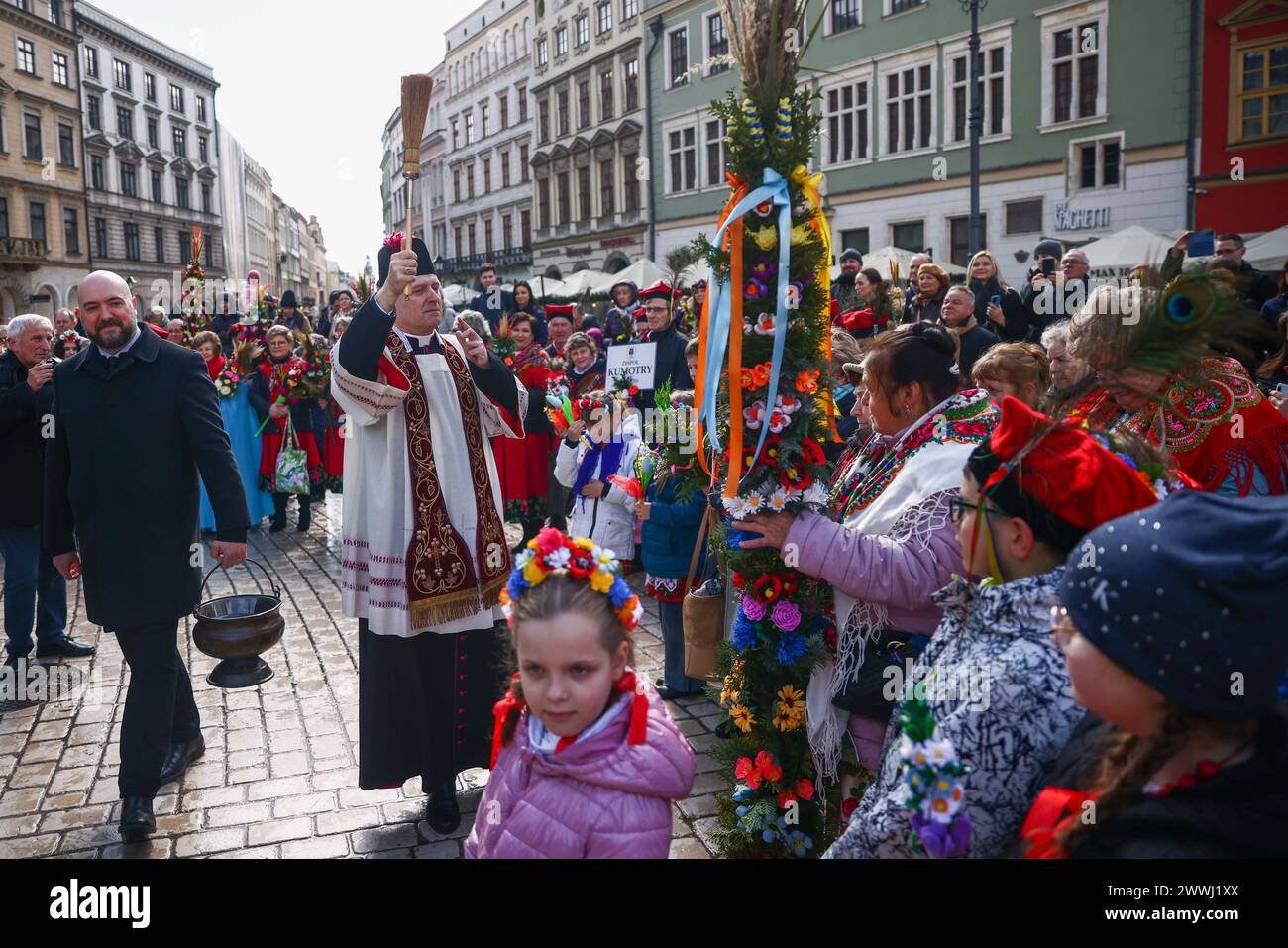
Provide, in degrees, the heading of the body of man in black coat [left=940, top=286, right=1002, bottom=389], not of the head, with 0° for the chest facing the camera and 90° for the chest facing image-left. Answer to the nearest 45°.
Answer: approximately 45°

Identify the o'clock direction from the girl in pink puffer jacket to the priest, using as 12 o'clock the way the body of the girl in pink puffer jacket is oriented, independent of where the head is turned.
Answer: The priest is roughly at 4 o'clock from the girl in pink puffer jacket.

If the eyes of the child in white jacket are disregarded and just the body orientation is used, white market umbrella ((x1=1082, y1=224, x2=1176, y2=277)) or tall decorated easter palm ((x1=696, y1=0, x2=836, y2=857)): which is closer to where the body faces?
the tall decorated easter palm

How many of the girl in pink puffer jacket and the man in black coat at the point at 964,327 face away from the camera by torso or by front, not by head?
0

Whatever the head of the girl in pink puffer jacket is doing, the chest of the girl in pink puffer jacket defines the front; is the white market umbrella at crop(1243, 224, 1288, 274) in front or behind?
behind

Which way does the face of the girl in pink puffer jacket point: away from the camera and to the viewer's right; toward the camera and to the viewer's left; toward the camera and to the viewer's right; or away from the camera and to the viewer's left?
toward the camera and to the viewer's left

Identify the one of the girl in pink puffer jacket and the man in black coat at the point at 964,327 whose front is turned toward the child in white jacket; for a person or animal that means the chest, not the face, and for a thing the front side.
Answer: the man in black coat

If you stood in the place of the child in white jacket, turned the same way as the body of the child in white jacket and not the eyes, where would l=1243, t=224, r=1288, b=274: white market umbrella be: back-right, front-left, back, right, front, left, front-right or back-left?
back

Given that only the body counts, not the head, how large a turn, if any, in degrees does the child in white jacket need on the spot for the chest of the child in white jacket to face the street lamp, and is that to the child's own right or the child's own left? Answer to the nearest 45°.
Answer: approximately 180°

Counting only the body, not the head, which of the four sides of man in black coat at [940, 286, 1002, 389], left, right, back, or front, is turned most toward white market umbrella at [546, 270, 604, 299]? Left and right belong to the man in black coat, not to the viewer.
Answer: right

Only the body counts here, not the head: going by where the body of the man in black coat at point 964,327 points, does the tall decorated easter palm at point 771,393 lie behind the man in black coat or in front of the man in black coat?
in front

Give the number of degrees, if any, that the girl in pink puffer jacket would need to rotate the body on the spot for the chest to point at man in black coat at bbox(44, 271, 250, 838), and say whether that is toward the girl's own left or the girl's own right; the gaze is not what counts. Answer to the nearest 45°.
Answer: approximately 90° to the girl's own right

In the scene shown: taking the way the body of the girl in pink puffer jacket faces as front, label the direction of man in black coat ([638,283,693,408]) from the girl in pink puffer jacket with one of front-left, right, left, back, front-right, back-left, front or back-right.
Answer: back-right
